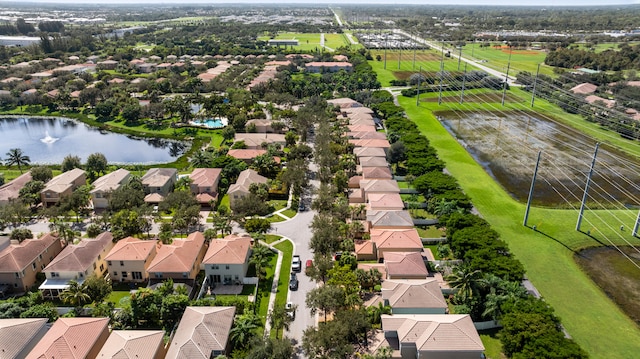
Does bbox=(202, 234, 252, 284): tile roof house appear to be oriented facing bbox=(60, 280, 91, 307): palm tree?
no

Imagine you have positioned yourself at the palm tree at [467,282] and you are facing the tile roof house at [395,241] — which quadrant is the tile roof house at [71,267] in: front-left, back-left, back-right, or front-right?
front-left

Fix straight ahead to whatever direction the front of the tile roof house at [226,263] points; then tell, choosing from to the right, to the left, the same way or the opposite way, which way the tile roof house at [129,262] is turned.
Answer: the same way

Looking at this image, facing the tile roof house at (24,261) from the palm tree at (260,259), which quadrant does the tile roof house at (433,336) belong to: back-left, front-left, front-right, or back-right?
back-left

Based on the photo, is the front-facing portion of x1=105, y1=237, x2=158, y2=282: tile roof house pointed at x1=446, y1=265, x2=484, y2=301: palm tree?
no

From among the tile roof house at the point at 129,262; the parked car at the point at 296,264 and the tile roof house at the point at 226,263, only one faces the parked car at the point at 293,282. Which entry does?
the parked car at the point at 296,264

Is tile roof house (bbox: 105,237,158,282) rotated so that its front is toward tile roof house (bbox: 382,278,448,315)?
no

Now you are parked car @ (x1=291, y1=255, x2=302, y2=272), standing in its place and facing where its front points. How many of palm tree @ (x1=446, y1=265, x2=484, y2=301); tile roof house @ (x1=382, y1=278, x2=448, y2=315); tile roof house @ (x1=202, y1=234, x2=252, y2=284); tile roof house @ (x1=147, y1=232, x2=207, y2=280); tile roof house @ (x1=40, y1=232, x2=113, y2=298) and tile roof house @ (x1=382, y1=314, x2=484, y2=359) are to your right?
3

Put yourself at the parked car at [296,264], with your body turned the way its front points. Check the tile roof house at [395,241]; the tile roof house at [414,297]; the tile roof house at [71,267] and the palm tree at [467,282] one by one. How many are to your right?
1

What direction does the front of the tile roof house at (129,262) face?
away from the camera

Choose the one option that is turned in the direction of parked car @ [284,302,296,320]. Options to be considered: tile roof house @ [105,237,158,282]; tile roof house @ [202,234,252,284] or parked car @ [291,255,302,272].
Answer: parked car @ [291,255,302,272]
